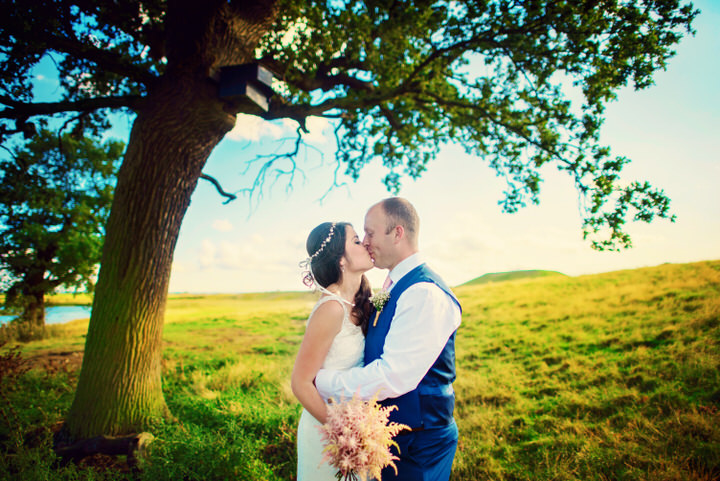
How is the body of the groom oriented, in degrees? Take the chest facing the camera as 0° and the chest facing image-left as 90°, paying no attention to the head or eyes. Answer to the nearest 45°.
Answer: approximately 90°

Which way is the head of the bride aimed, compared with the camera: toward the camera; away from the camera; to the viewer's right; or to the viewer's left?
to the viewer's right

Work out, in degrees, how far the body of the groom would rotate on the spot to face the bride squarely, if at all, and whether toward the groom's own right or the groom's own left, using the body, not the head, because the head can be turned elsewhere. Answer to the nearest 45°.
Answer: approximately 45° to the groom's own right

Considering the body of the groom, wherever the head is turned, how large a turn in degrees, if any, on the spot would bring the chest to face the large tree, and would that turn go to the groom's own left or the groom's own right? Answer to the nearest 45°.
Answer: approximately 45° to the groom's own right

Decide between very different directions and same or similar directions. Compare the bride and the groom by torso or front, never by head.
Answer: very different directions

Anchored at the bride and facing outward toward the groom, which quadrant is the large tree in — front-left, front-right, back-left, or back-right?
back-left

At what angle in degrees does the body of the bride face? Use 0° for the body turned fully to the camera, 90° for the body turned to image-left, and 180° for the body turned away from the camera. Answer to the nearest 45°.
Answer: approximately 270°

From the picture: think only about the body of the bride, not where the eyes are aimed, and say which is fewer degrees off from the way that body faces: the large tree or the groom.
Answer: the groom

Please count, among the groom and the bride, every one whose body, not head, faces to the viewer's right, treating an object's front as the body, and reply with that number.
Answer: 1

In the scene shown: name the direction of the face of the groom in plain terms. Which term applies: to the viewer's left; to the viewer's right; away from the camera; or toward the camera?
to the viewer's left

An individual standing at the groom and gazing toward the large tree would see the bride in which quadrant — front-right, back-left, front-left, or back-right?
front-left

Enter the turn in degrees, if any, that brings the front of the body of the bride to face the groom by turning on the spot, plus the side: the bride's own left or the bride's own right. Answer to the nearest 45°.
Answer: approximately 45° to the bride's own right
